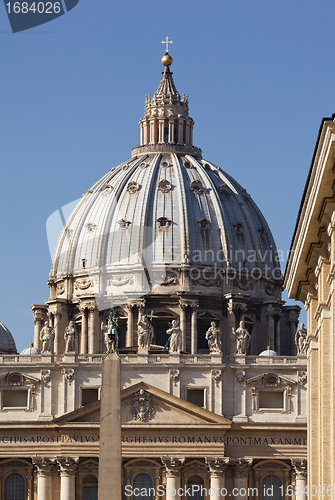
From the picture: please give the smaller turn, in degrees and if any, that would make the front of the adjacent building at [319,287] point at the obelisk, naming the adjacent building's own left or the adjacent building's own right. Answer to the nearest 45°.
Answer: approximately 45° to the adjacent building's own right

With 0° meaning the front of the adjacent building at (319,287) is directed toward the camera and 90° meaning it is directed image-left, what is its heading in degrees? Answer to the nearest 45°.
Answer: approximately 90°
